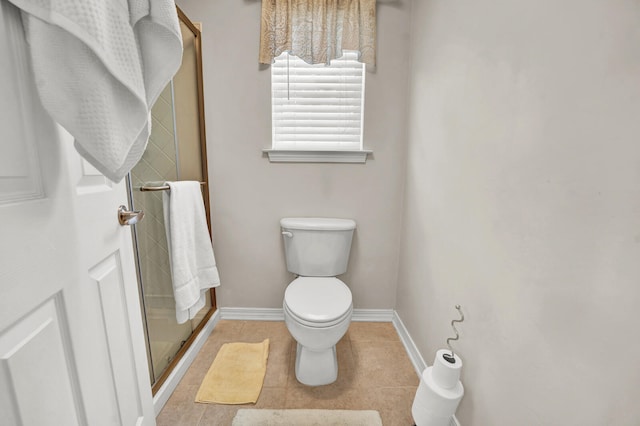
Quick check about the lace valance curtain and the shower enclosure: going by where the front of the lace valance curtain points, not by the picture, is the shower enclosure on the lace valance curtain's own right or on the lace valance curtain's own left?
on the lace valance curtain's own right

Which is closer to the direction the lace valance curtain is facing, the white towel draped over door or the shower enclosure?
the white towel draped over door

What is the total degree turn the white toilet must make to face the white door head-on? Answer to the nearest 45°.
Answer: approximately 45° to its right

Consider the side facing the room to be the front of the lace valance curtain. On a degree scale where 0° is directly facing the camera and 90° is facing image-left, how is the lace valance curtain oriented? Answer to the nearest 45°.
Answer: approximately 0°

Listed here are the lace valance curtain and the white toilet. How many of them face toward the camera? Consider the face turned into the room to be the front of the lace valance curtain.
2

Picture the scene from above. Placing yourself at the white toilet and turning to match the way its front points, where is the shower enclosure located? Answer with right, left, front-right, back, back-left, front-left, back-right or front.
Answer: right

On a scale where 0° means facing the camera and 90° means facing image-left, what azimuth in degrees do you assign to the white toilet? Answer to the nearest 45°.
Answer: approximately 0°

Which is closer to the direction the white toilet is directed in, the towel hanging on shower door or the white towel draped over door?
the white towel draped over door
